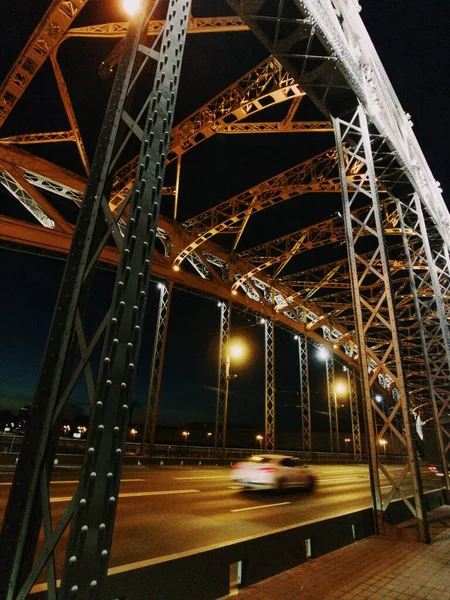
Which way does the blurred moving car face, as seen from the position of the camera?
facing away from the viewer and to the right of the viewer

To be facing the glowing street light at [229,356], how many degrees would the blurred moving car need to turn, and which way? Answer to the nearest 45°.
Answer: approximately 45° to its left

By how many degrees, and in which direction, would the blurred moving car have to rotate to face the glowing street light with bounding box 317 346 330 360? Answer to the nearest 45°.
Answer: approximately 45° to its left

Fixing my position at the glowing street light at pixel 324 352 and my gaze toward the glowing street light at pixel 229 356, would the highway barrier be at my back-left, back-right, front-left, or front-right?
front-left

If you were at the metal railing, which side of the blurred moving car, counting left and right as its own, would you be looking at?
left
